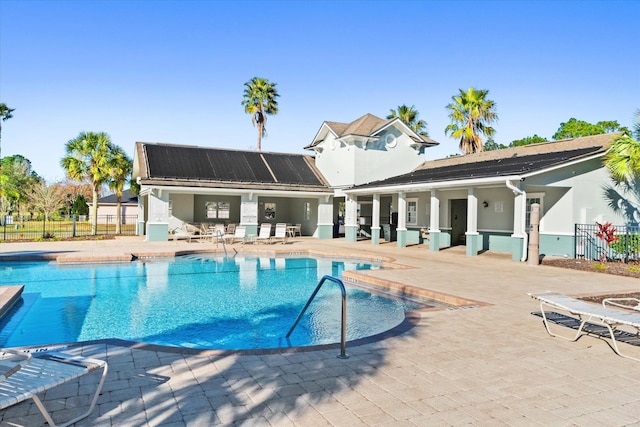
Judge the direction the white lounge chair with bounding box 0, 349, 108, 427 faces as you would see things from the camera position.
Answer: facing away from the viewer and to the right of the viewer

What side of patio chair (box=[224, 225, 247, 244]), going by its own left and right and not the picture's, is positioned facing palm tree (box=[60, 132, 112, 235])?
right

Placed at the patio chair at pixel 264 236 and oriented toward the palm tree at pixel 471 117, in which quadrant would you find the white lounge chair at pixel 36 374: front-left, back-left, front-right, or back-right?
back-right

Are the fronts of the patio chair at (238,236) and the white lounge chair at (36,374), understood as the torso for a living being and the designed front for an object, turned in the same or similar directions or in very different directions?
very different directions

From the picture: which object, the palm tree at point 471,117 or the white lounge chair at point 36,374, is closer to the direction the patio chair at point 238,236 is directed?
the white lounge chair

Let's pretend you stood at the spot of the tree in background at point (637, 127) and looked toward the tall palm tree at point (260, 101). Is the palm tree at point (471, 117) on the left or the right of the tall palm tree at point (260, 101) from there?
right

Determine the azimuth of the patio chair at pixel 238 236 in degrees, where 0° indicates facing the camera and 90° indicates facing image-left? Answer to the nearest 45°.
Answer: approximately 45°

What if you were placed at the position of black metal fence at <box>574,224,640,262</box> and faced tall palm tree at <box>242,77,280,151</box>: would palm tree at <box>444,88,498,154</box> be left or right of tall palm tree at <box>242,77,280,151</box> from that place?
right
